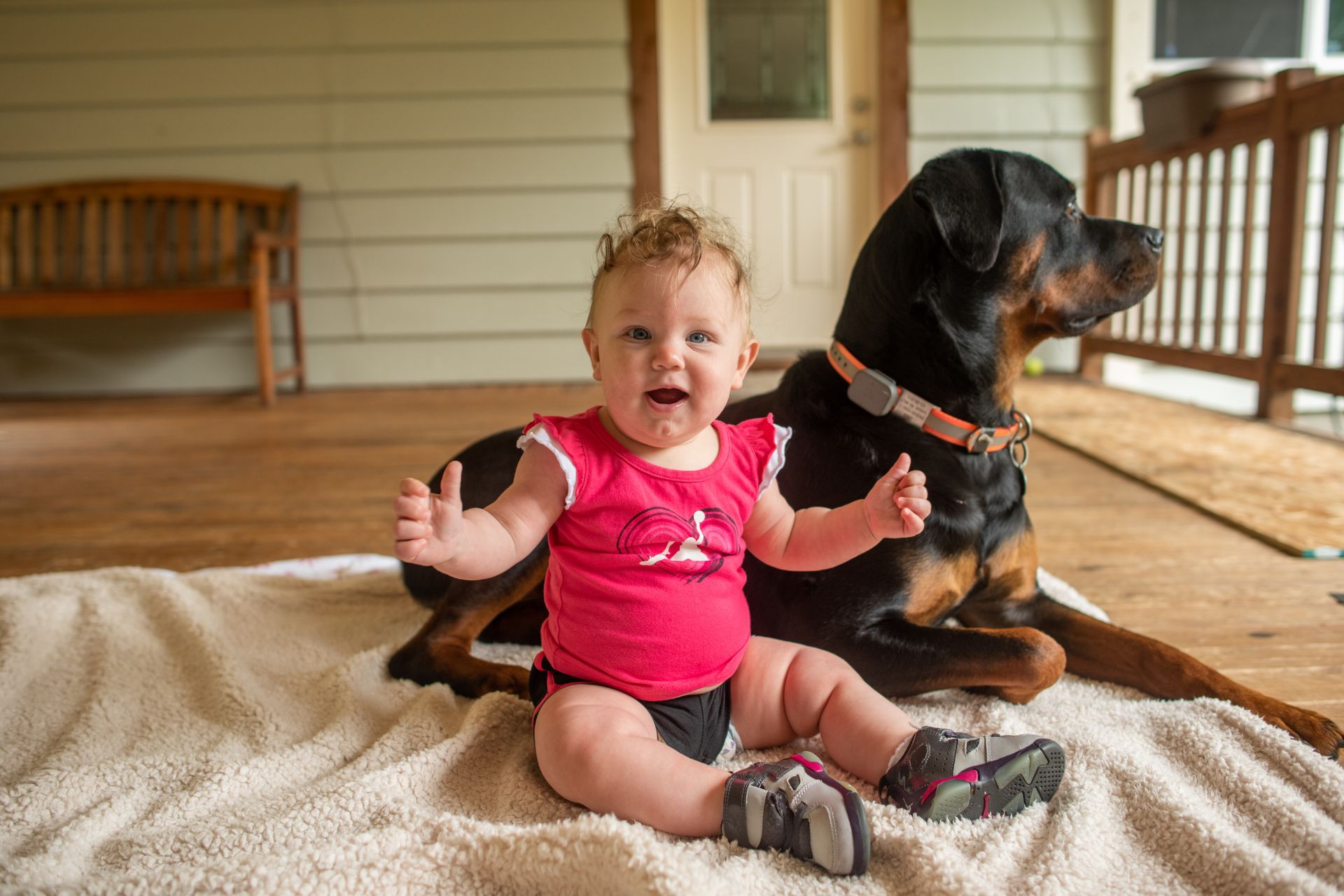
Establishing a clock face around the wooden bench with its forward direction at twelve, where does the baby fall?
The baby is roughly at 12 o'clock from the wooden bench.

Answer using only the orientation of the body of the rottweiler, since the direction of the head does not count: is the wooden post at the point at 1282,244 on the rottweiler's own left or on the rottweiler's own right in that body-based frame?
on the rottweiler's own left

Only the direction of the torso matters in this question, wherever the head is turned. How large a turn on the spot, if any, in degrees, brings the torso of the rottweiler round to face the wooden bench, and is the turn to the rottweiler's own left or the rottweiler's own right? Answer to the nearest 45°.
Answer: approximately 135° to the rottweiler's own left

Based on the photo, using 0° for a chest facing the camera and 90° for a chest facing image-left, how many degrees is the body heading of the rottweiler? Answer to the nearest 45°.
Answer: approximately 270°

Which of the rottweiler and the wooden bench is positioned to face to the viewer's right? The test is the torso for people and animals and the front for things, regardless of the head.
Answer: the rottweiler

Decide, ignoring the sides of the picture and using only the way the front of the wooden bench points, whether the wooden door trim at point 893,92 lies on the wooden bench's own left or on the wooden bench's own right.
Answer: on the wooden bench's own left

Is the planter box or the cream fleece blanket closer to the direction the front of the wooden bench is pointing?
the cream fleece blanket

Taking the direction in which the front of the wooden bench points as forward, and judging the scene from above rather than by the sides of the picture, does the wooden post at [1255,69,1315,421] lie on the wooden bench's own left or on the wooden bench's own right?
on the wooden bench's own left

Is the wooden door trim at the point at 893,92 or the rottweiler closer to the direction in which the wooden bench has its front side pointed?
the rottweiler

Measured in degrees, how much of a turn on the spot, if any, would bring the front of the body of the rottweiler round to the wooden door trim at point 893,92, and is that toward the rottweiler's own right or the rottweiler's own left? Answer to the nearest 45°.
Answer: approximately 90° to the rottweiler's own left
